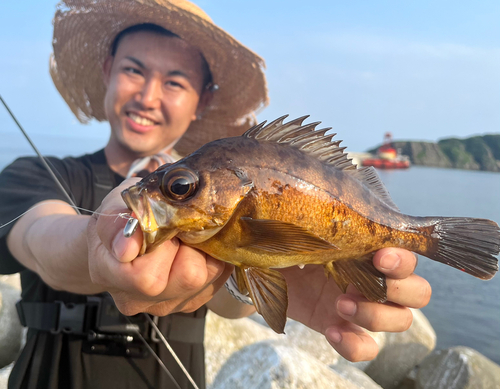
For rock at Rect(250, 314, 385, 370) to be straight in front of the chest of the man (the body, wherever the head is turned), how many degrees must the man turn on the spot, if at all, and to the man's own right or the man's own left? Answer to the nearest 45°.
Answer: approximately 135° to the man's own left

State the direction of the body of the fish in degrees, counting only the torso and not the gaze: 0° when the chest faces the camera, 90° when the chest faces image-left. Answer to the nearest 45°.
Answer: approximately 90°

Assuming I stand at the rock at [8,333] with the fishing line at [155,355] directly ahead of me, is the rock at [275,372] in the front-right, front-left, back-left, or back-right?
front-left

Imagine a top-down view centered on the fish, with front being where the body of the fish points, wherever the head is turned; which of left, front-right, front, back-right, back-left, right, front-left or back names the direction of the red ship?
right

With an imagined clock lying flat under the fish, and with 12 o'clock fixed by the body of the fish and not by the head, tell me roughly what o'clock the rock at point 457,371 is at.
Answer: The rock is roughly at 4 o'clock from the fish.

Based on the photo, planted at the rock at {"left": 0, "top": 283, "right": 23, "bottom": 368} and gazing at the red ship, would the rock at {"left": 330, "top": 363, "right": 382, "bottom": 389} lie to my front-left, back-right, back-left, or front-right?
front-right

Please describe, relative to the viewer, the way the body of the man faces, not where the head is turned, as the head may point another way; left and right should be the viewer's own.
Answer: facing the viewer

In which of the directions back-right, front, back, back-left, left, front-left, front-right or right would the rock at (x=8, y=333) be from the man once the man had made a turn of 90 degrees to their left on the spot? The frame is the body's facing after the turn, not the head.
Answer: back-left

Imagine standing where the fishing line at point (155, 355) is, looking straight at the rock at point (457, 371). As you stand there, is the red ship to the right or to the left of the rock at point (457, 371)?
left
